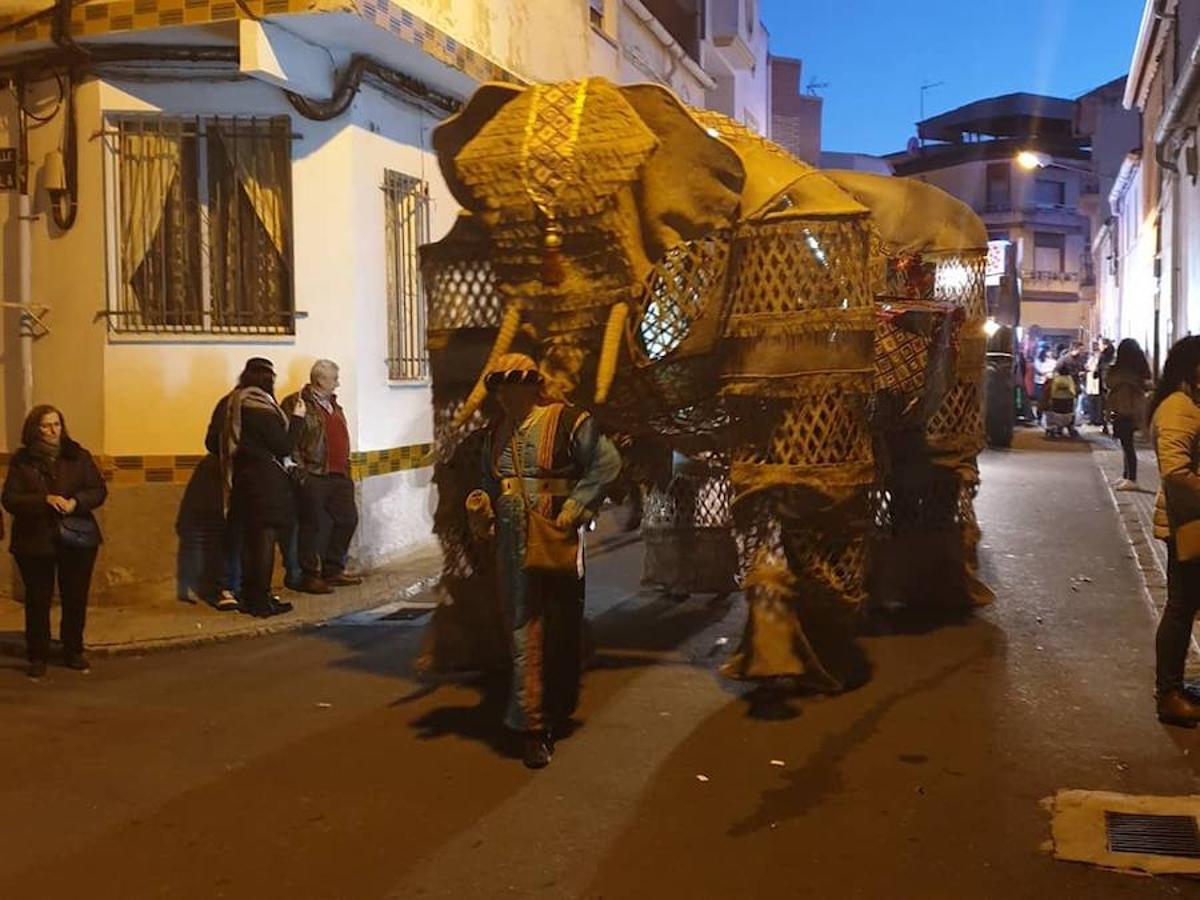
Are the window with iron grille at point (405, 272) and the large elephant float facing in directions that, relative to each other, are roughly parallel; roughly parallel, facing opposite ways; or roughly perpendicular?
roughly perpendicular

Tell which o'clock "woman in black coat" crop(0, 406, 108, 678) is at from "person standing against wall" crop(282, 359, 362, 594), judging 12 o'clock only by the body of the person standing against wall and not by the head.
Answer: The woman in black coat is roughly at 3 o'clock from the person standing against wall.

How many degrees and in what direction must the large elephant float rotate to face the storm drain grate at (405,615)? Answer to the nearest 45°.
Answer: approximately 90° to its right

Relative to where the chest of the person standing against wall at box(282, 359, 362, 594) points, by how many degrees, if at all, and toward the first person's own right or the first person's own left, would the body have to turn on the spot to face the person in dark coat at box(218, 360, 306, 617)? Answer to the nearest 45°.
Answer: approximately 90° to the first person's own right

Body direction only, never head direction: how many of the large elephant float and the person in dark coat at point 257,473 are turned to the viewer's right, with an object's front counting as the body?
1

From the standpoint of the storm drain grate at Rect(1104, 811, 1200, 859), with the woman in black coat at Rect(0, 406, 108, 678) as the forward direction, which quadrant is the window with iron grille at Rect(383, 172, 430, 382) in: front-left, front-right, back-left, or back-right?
front-right

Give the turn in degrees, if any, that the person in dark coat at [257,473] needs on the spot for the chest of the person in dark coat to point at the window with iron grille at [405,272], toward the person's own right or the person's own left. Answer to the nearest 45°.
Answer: approximately 45° to the person's own left

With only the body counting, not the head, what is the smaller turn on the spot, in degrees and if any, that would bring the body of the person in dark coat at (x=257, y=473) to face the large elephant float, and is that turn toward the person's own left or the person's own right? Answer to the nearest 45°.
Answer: approximately 45° to the person's own right

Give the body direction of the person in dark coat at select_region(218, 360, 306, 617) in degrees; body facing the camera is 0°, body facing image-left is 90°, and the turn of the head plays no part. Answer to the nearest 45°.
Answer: approximately 270°

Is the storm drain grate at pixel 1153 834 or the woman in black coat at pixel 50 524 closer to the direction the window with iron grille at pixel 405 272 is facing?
the storm drain grate

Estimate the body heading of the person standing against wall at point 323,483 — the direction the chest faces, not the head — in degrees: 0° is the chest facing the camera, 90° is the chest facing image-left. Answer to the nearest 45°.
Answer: approximately 315°
